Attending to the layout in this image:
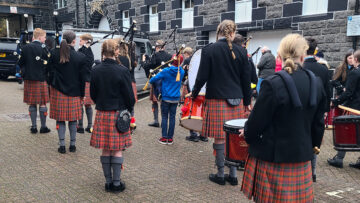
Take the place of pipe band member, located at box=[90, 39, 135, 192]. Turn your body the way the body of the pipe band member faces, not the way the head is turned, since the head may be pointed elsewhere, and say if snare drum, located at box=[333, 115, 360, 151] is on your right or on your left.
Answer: on your right

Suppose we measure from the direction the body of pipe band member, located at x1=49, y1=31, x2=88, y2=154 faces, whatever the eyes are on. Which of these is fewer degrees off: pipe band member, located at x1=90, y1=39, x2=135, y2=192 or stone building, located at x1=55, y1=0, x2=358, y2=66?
the stone building

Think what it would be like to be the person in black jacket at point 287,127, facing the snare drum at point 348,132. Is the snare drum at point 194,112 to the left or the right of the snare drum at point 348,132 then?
left

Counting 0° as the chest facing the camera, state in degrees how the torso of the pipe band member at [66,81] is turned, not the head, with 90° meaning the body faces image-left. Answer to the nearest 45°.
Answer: approximately 180°

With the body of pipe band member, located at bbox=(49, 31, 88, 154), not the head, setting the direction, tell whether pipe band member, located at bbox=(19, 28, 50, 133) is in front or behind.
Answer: in front

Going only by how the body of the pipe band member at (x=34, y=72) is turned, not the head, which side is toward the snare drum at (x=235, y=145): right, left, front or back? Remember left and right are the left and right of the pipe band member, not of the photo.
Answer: right

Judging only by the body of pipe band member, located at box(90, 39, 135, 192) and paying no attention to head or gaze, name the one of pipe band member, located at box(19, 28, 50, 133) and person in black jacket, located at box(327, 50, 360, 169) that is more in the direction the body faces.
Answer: the pipe band member

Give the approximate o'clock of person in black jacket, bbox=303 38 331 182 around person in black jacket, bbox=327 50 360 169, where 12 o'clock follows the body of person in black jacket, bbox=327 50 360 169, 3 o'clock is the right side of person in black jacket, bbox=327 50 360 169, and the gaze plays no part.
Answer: person in black jacket, bbox=303 38 331 182 is roughly at 10 o'clock from person in black jacket, bbox=327 50 360 169.

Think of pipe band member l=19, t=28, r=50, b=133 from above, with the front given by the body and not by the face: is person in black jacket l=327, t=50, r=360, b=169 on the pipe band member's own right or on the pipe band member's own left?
on the pipe band member's own right

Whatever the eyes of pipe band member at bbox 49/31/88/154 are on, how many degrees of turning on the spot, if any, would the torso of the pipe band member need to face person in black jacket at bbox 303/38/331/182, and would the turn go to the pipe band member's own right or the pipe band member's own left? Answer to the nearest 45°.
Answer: approximately 135° to the pipe band member's own right

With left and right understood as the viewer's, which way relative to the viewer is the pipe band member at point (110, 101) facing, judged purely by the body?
facing away from the viewer

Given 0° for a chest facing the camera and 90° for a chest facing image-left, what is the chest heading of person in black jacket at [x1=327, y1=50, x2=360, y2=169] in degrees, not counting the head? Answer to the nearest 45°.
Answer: approximately 90°

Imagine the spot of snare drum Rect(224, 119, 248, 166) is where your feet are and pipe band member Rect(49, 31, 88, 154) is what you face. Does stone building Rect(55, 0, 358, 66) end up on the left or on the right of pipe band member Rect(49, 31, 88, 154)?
right

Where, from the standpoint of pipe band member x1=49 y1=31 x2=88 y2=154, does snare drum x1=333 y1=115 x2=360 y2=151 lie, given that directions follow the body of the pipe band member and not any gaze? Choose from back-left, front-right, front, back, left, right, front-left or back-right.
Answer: back-right
